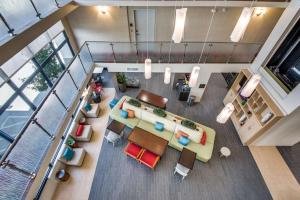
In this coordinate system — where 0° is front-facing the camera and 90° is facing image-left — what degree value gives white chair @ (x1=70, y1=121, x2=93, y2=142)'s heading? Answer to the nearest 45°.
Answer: approximately 315°

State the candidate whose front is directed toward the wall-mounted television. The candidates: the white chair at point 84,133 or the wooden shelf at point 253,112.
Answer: the white chair

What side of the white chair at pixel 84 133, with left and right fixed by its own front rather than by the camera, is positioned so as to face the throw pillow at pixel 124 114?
front

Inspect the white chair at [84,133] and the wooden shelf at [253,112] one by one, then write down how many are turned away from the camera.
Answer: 0

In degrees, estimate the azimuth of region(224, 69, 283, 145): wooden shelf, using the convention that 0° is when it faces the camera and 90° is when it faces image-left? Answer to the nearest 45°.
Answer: approximately 45°

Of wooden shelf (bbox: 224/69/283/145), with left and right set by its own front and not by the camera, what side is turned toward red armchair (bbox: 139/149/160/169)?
front

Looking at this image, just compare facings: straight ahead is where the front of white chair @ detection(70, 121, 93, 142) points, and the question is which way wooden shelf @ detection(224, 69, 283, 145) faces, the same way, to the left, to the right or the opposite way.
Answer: the opposite way

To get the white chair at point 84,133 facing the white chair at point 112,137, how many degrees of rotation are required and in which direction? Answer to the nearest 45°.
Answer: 0° — it already faces it
